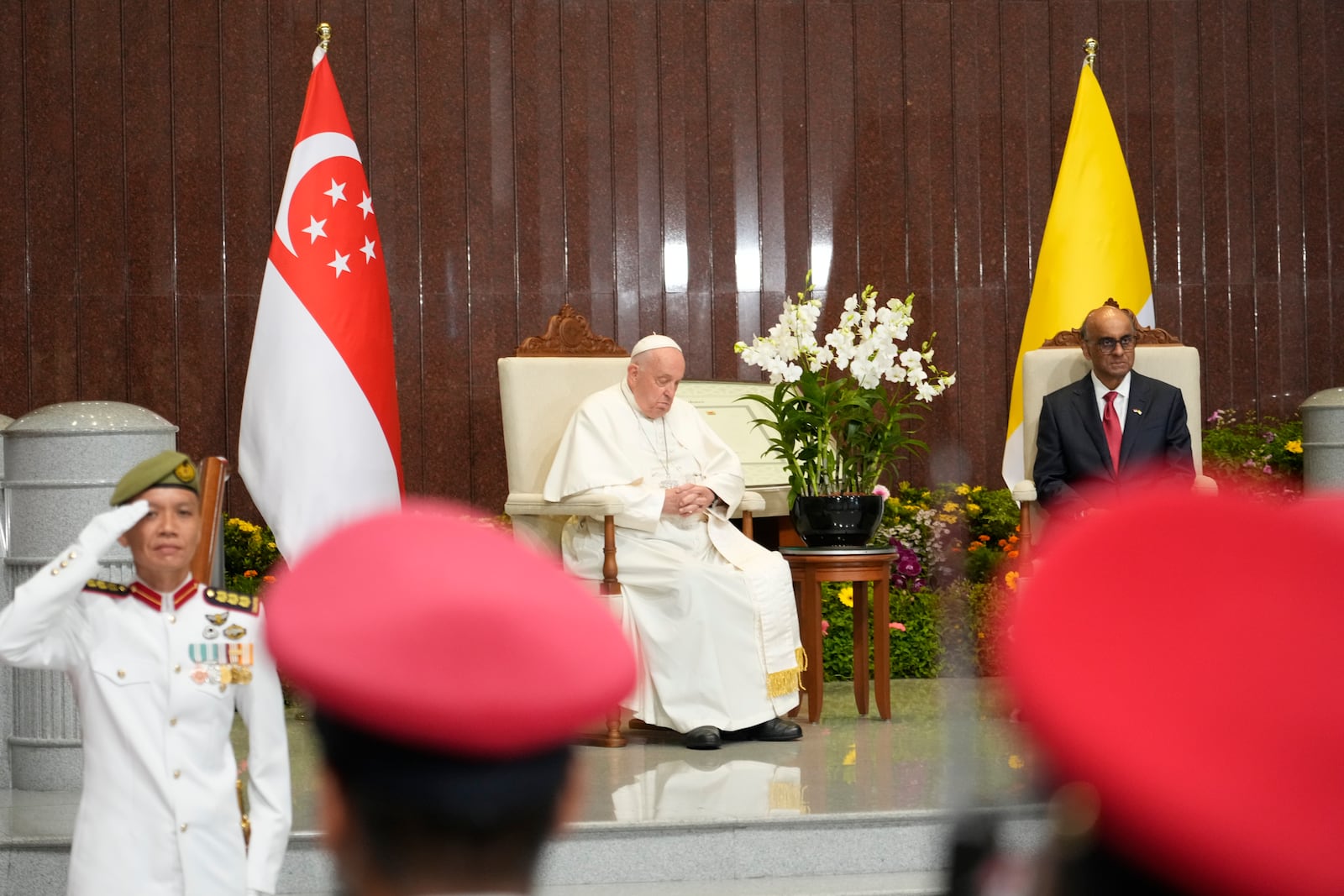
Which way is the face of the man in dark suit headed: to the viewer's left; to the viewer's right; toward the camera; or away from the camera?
toward the camera

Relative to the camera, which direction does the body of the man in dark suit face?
toward the camera

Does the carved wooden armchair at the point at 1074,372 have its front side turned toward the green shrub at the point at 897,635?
no

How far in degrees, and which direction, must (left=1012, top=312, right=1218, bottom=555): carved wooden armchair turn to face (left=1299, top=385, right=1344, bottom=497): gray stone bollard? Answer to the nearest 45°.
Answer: approximately 90° to its left

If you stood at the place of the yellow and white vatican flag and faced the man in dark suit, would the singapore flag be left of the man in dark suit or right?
right

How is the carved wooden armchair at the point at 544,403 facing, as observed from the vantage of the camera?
facing the viewer and to the right of the viewer

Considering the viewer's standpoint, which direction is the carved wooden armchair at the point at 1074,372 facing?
facing the viewer

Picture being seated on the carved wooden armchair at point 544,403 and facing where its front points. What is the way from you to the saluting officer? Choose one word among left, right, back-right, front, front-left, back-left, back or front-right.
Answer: front-right

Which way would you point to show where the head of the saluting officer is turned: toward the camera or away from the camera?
toward the camera

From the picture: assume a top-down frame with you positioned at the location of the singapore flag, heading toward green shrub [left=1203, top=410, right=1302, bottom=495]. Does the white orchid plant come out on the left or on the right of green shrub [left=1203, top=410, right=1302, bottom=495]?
right

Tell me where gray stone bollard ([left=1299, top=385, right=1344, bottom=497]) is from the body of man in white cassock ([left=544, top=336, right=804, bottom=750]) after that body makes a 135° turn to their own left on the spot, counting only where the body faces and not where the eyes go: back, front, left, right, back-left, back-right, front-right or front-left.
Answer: right
